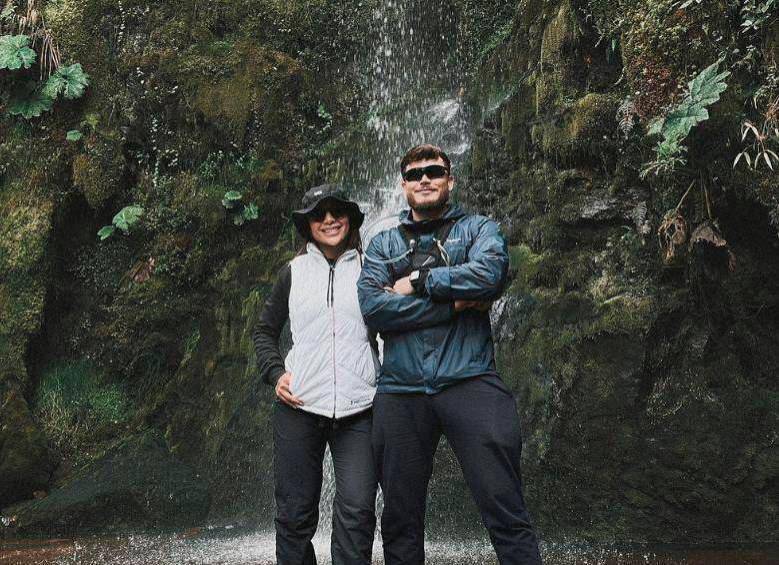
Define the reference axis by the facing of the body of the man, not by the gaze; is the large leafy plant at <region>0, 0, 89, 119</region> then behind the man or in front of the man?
behind

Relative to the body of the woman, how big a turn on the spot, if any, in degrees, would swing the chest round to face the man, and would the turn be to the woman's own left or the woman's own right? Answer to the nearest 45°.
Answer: approximately 45° to the woman's own left

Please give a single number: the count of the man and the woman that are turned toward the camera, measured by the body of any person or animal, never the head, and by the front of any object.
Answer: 2

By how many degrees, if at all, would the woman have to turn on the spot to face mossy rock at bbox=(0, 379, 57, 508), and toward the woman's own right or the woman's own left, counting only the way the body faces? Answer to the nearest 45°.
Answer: approximately 135° to the woman's own right

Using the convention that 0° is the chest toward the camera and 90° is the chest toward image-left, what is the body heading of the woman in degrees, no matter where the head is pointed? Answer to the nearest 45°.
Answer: approximately 0°

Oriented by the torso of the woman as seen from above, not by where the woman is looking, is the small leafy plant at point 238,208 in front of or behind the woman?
behind

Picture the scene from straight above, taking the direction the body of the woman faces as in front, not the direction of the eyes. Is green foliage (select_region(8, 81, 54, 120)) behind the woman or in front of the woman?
behind

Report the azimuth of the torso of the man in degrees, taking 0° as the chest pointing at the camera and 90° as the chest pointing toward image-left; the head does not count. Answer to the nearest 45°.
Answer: approximately 0°

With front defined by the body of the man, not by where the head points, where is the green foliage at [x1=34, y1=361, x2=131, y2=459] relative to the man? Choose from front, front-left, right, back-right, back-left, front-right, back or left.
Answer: back-right

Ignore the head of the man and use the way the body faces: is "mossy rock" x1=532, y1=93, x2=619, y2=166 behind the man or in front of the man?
behind

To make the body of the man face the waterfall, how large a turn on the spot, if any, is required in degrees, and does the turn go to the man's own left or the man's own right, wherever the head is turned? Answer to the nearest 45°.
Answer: approximately 180°
